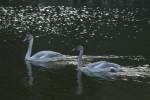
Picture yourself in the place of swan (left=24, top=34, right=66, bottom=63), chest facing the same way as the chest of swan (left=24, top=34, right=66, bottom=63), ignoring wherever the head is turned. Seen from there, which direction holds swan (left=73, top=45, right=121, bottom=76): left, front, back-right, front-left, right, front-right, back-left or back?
back-left

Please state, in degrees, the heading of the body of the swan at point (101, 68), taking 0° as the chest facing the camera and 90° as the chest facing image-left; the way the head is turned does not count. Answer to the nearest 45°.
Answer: approximately 90°

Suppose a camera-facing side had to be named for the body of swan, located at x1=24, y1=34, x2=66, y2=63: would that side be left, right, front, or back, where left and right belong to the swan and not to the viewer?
left

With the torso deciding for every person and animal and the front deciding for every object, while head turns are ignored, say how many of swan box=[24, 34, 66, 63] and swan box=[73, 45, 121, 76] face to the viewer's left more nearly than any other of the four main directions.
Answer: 2

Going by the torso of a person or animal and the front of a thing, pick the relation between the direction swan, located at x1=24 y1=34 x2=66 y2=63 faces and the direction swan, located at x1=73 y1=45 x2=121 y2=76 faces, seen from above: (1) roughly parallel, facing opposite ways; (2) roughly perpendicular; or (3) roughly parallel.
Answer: roughly parallel
